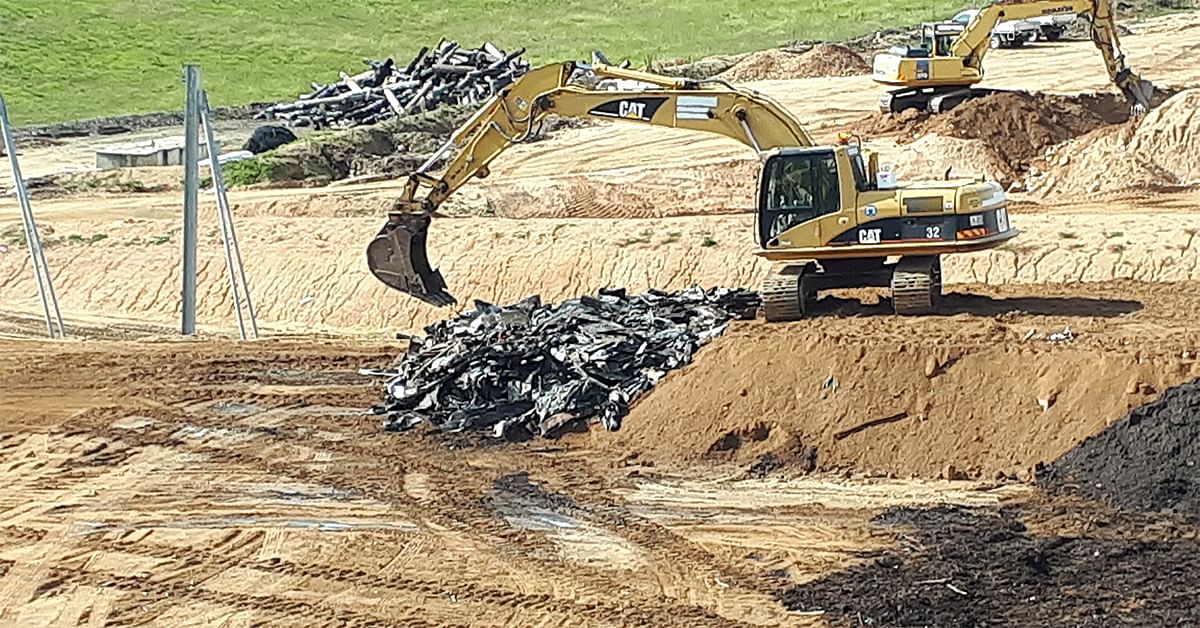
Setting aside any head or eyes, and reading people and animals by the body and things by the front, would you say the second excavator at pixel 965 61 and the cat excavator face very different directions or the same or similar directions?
very different directions

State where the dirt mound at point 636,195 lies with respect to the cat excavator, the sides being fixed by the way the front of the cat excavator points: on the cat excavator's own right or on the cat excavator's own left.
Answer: on the cat excavator's own right

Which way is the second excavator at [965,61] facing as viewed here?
to the viewer's right

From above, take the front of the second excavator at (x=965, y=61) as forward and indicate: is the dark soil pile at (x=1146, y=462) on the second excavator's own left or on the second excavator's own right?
on the second excavator's own right

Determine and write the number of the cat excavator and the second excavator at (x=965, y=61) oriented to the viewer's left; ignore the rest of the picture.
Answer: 1

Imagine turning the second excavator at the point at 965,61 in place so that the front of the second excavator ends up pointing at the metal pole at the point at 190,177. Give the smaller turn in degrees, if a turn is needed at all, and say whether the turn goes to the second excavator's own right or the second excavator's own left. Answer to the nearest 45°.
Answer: approximately 135° to the second excavator's own right

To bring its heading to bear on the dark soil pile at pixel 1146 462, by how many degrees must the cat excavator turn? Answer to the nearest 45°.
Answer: approximately 135° to its left

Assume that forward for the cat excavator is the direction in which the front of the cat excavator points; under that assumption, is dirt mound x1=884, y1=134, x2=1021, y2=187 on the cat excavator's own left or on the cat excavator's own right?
on the cat excavator's own right

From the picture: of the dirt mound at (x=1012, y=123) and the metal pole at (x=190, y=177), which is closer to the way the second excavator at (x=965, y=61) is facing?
the dirt mound

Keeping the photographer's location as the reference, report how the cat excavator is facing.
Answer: facing to the left of the viewer

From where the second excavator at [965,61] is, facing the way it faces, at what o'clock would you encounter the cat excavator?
The cat excavator is roughly at 3 o'clock from the second excavator.

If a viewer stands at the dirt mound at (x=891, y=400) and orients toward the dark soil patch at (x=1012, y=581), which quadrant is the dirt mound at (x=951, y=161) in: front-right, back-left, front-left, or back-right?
back-left

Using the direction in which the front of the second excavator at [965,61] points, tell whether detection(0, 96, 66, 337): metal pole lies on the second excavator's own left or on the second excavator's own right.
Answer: on the second excavator's own right

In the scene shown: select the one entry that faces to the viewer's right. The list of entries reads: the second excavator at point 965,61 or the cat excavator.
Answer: the second excavator
